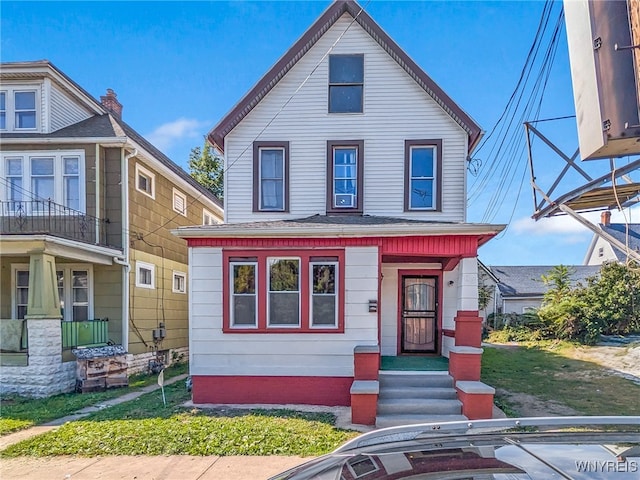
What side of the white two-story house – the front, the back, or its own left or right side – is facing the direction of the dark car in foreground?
front

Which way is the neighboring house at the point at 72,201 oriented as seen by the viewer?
toward the camera

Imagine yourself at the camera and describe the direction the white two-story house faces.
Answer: facing the viewer

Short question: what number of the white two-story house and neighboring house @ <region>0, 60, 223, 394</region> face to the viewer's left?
0

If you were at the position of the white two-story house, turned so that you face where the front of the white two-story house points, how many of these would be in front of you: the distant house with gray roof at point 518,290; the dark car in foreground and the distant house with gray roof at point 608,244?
1
